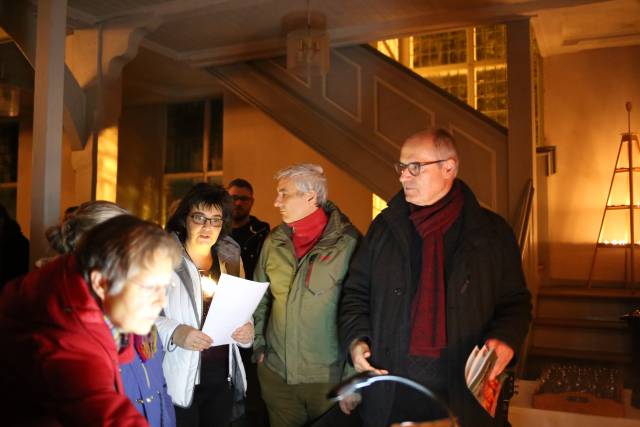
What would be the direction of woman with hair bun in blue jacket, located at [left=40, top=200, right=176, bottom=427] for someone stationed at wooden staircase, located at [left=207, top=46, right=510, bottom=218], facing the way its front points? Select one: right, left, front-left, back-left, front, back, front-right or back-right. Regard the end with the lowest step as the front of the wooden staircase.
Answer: right

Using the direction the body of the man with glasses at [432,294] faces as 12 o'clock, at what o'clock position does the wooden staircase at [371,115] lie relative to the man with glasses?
The wooden staircase is roughly at 4 o'clock from the man with glasses.

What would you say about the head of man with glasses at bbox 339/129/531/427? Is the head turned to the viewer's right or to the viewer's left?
to the viewer's left

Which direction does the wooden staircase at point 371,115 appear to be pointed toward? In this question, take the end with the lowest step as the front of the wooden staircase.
to the viewer's right

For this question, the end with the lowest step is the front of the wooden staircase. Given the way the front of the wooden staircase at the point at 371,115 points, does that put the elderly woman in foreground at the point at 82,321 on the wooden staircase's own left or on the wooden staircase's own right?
on the wooden staircase's own right

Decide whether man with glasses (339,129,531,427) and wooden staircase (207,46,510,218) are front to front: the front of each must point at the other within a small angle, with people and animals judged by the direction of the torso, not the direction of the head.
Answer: no

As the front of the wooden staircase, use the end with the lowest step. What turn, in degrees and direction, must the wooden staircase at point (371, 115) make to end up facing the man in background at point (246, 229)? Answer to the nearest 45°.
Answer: approximately 135° to its right

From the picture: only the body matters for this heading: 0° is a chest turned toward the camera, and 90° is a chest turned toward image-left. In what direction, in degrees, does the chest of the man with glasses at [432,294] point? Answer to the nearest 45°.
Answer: approximately 45°

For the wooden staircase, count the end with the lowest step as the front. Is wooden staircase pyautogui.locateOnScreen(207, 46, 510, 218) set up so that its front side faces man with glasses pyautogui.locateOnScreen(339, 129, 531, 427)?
no

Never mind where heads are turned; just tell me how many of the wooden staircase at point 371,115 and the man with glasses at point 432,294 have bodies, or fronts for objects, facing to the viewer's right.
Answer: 1

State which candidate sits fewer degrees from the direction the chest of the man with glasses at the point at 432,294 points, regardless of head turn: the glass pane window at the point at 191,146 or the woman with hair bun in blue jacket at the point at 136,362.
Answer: the woman with hair bun in blue jacket

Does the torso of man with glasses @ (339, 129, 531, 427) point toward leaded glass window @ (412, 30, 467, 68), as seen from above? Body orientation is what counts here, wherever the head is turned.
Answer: no

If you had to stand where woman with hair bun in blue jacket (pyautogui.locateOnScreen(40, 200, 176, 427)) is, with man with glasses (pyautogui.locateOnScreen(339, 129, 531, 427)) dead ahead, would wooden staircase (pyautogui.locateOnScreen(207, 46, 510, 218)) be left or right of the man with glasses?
left

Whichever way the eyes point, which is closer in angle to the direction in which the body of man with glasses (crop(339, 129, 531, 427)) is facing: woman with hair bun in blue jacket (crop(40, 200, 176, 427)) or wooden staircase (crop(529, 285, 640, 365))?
the woman with hair bun in blue jacket

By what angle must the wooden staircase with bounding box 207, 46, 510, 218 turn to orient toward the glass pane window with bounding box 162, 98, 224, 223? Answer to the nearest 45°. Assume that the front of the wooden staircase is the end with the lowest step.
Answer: approximately 135° to its left

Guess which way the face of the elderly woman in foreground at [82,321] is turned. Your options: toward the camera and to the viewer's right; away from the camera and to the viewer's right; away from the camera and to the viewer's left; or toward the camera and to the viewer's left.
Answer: toward the camera and to the viewer's right

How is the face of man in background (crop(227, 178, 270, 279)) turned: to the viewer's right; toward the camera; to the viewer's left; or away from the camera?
toward the camera
